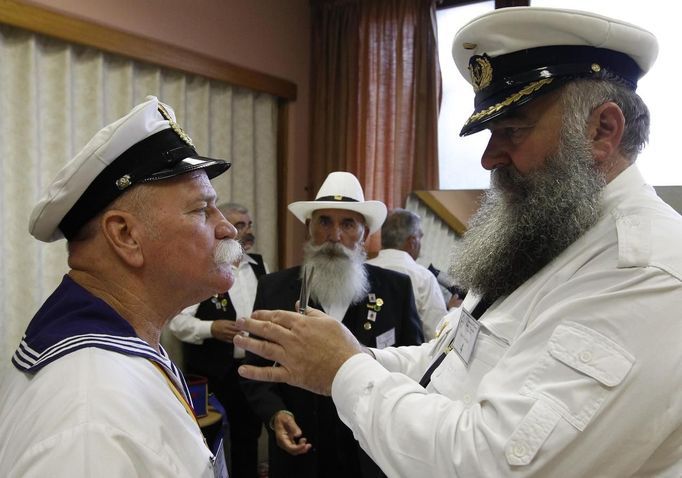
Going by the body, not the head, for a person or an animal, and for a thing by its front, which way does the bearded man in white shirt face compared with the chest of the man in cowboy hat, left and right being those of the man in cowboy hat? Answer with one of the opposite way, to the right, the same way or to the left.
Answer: to the right

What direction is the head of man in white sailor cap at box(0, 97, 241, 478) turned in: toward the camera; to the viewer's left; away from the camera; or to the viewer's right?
to the viewer's right

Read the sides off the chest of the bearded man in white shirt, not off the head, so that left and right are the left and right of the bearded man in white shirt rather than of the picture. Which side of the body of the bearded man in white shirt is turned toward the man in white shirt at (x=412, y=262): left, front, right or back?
right

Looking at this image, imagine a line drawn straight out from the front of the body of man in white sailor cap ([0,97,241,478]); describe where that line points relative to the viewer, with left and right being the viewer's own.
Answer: facing to the right of the viewer

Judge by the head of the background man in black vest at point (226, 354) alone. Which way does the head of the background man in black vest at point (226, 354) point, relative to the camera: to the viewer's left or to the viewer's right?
to the viewer's right

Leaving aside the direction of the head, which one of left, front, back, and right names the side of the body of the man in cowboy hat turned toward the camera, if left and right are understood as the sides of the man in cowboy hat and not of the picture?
front

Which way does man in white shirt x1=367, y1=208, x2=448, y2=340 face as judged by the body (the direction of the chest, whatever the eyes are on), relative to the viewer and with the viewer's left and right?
facing away from the viewer and to the right of the viewer

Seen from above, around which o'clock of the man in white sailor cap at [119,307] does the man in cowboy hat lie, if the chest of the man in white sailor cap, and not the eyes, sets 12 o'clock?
The man in cowboy hat is roughly at 10 o'clock from the man in white sailor cap.

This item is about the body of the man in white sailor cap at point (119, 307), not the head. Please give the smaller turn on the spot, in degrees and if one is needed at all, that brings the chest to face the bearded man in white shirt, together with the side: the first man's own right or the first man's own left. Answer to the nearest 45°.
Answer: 0° — they already face them

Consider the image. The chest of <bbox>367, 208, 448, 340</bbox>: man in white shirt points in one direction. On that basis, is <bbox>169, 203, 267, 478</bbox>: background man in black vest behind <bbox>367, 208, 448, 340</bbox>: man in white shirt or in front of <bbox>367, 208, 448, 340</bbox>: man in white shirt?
behind

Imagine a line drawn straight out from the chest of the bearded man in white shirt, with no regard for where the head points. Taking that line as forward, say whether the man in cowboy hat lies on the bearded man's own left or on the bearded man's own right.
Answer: on the bearded man's own right

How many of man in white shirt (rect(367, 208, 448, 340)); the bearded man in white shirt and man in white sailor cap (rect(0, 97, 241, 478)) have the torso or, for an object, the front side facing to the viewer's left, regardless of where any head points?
1

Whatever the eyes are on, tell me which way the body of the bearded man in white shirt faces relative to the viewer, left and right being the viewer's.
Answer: facing to the left of the viewer

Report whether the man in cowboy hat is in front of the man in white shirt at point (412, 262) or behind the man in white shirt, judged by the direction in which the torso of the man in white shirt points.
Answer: behind

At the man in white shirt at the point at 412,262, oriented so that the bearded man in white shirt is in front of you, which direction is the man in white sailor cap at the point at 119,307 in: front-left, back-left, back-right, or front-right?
front-right

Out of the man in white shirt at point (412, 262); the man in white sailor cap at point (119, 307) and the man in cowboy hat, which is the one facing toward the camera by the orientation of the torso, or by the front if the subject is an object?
the man in cowboy hat
